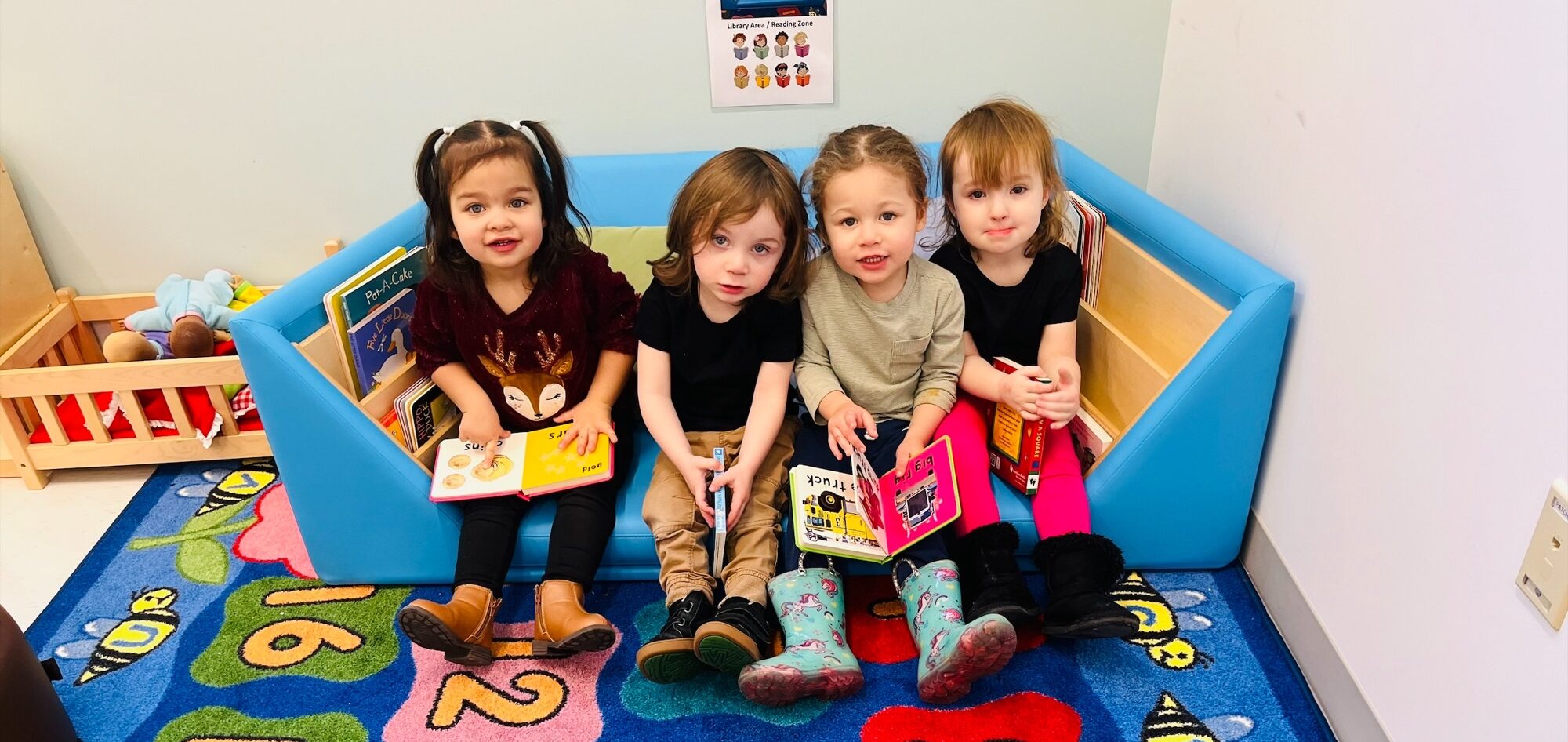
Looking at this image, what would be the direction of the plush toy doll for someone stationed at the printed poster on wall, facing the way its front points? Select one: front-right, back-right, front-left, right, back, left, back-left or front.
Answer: right

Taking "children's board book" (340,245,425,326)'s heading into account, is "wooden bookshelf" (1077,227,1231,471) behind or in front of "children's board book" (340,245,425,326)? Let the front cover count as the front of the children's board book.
in front

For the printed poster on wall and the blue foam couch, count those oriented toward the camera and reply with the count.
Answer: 2

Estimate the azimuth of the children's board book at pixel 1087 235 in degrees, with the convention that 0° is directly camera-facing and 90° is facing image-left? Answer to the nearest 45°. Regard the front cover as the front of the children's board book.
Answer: approximately 45°

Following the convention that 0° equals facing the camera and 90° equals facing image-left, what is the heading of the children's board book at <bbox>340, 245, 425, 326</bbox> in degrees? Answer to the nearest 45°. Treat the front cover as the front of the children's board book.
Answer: approximately 315°

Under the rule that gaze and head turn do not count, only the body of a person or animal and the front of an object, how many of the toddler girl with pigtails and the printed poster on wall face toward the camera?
2

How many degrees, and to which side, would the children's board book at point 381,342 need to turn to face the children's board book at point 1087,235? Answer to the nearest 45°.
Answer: approximately 45° to its left

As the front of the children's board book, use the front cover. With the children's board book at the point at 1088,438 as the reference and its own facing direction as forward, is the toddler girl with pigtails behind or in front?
in front

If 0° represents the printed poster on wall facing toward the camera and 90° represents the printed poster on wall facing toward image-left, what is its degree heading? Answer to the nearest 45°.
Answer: approximately 0°

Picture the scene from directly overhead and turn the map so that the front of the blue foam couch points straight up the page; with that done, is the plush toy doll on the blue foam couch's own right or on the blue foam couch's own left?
on the blue foam couch's own right
